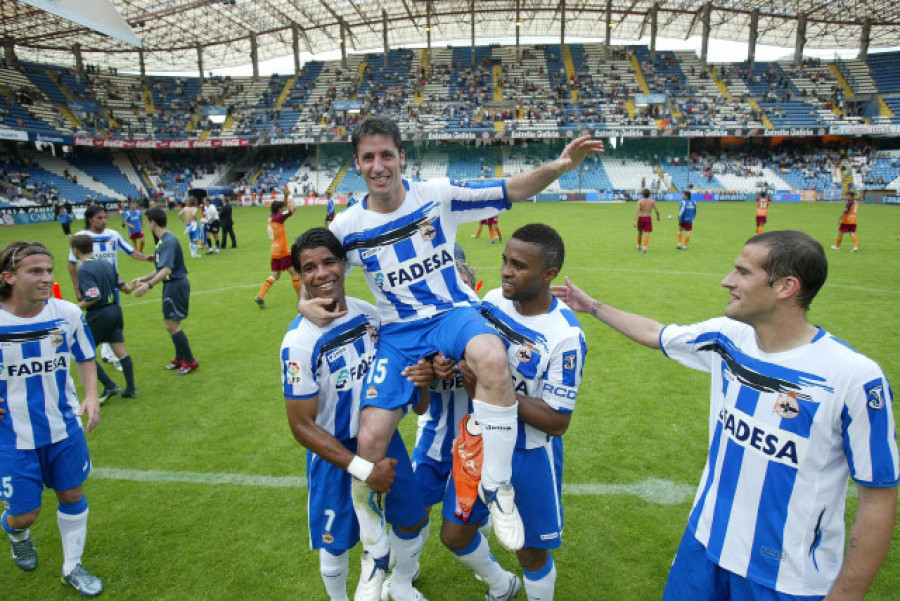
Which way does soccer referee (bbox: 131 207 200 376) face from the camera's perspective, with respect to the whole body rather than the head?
to the viewer's left

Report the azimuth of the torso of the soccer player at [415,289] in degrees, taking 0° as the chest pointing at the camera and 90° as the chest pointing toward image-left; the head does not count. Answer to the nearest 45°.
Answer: approximately 0°

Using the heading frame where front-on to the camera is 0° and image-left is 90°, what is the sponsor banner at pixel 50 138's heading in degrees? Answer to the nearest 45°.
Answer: approximately 0°

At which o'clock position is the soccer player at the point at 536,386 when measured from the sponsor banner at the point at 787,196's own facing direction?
The soccer player is roughly at 12 o'clock from the sponsor banner.

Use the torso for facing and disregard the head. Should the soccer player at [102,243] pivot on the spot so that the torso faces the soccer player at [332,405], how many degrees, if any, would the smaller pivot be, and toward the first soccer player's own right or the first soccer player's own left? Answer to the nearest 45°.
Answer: approximately 45° to the first soccer player's own right

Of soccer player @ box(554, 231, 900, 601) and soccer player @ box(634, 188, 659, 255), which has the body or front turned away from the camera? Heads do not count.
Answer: soccer player @ box(634, 188, 659, 255)

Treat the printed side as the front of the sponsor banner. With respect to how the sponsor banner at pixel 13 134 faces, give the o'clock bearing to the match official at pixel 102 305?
The match official is roughly at 12 o'clock from the sponsor banner.

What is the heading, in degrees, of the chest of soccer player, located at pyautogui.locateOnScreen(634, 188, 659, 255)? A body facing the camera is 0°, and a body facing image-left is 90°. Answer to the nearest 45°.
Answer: approximately 180°

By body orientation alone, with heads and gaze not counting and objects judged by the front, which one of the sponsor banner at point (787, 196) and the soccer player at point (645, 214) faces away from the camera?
the soccer player
